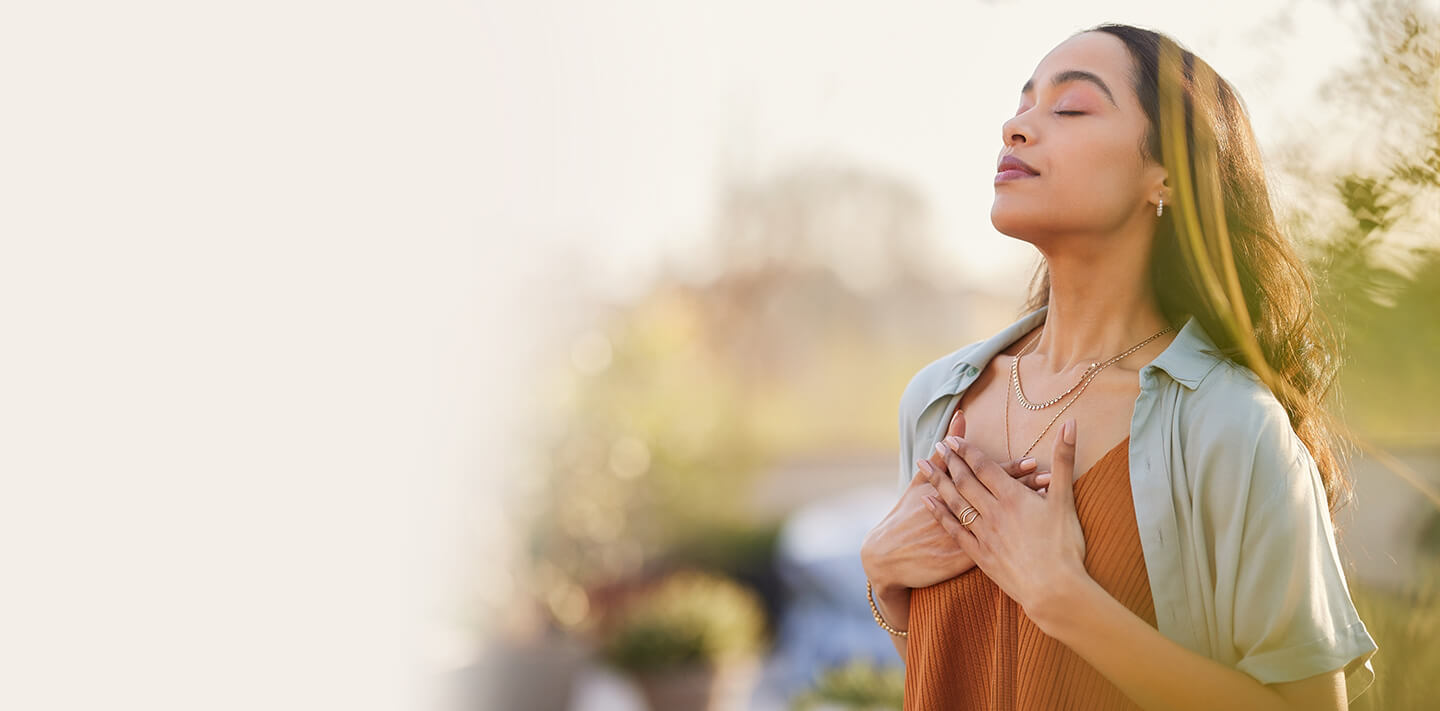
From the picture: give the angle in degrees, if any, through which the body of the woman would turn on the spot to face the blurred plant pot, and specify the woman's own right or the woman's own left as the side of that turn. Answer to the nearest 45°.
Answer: approximately 90° to the woman's own right

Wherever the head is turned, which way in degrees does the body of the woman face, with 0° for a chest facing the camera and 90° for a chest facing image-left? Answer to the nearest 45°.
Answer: approximately 45°

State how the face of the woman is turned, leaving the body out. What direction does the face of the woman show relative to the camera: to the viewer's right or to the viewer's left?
to the viewer's left

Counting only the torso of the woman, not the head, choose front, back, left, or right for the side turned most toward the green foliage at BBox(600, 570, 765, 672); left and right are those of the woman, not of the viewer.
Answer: right
